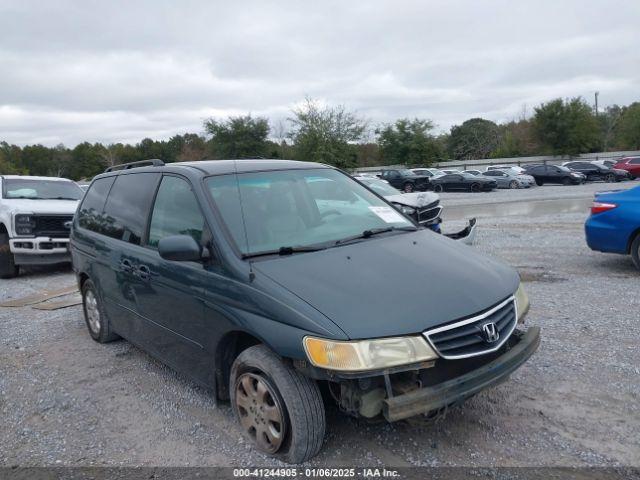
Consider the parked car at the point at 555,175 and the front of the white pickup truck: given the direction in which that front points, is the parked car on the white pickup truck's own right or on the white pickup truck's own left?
on the white pickup truck's own left

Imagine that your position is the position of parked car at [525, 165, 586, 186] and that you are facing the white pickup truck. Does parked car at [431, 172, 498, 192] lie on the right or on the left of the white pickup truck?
right

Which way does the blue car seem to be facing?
to the viewer's right

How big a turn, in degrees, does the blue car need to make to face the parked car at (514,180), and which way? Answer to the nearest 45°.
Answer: approximately 90° to its left

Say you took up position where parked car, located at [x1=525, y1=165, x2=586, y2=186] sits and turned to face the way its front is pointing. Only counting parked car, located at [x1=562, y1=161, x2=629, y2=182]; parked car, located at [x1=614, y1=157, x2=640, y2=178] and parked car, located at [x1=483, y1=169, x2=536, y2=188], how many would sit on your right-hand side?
1

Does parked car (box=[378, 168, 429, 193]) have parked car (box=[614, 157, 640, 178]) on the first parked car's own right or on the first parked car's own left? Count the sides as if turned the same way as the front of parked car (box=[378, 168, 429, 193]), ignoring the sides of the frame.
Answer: on the first parked car's own left

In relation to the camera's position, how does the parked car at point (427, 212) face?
facing the viewer and to the right of the viewer
